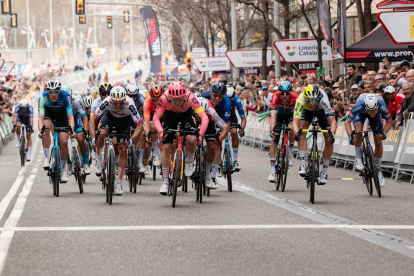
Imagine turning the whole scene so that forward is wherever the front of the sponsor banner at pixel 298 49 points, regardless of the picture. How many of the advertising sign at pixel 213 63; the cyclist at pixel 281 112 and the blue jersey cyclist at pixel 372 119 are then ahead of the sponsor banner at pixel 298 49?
2

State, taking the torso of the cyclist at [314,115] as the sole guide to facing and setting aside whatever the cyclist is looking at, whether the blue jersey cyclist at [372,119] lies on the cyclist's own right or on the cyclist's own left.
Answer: on the cyclist's own left

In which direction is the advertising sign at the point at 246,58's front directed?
toward the camera

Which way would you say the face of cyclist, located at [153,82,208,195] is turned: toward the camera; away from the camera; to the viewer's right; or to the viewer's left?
toward the camera

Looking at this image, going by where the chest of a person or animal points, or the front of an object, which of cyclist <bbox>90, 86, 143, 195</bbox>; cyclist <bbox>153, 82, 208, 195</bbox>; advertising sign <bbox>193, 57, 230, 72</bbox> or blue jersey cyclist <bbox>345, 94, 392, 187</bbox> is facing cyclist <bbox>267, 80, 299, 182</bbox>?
the advertising sign

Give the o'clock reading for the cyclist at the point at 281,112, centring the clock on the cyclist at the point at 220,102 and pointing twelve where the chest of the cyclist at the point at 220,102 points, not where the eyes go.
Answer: the cyclist at the point at 281,112 is roughly at 9 o'clock from the cyclist at the point at 220,102.

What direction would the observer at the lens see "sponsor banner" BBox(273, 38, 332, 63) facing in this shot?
facing the viewer

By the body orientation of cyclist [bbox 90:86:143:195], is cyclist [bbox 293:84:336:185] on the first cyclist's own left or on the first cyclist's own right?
on the first cyclist's own left

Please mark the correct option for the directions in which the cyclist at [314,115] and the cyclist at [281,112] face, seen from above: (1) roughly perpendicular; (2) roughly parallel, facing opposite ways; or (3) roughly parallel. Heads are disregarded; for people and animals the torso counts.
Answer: roughly parallel

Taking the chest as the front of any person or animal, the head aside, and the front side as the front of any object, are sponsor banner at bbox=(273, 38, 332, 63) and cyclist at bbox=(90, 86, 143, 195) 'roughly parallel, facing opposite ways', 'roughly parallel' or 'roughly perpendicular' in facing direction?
roughly parallel

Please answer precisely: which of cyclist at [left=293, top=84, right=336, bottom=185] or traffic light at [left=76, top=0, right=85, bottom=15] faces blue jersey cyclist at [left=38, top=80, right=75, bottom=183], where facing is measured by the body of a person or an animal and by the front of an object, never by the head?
the traffic light

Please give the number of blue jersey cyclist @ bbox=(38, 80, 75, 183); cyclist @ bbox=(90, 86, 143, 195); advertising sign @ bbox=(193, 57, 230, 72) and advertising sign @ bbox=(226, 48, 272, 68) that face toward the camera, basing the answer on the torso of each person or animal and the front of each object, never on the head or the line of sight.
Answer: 4

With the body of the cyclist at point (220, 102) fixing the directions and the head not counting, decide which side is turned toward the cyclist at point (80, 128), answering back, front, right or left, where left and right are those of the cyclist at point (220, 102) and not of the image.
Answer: right

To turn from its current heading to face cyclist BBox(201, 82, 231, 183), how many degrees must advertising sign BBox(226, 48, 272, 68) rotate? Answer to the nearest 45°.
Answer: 0° — it already faces them
